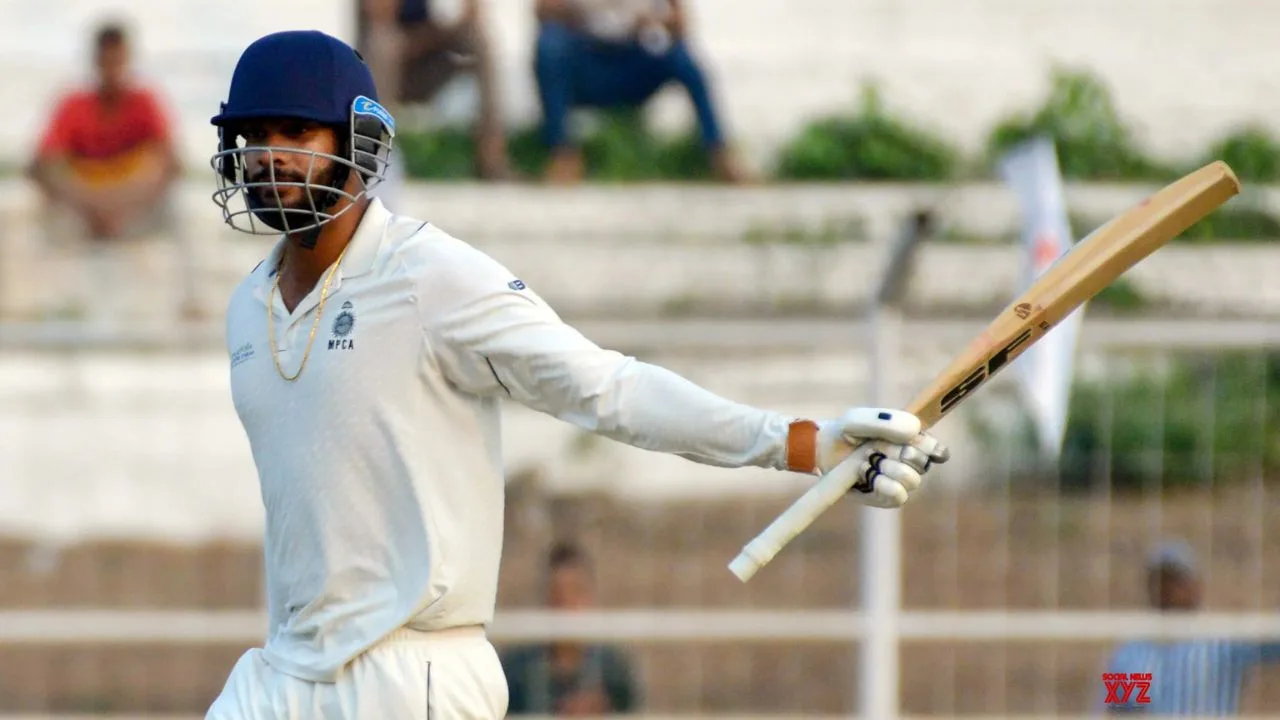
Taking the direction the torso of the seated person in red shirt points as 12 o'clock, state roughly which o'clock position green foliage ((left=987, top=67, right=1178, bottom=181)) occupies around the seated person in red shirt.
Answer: The green foliage is roughly at 9 o'clock from the seated person in red shirt.

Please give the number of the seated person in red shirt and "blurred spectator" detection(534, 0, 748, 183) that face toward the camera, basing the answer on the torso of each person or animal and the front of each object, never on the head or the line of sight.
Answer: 2

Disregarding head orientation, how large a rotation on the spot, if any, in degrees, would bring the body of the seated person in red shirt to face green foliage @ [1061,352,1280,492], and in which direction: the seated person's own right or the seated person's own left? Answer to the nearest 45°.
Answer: approximately 45° to the seated person's own left

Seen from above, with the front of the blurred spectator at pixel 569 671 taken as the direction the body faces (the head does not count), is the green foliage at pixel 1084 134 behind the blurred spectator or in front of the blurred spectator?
behind

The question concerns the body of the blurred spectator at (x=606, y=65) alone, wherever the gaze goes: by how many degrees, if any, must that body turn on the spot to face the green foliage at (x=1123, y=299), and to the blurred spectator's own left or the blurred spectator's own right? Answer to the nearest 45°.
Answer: approximately 45° to the blurred spectator's own left

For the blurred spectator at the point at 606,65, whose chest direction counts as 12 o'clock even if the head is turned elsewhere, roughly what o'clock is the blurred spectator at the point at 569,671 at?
the blurred spectator at the point at 569,671 is roughly at 12 o'clock from the blurred spectator at the point at 606,65.

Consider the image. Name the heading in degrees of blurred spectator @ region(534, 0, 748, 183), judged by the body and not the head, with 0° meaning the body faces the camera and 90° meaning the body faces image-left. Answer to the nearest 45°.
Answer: approximately 0°

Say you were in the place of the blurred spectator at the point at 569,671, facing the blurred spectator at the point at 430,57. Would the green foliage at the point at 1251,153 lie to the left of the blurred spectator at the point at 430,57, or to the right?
right
